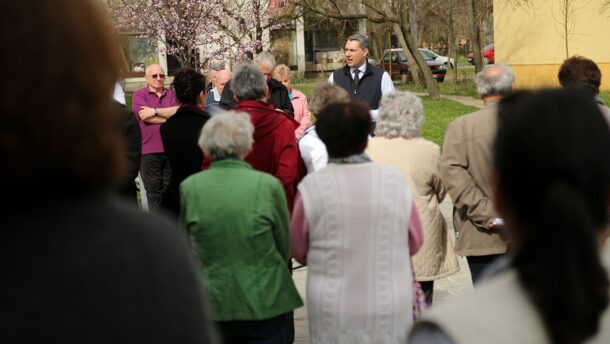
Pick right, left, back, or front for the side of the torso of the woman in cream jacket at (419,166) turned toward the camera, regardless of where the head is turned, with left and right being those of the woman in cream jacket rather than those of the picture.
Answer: back

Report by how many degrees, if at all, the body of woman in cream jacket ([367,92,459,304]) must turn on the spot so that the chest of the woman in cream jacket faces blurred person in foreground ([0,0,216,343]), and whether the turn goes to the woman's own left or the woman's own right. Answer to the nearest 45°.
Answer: approximately 180°

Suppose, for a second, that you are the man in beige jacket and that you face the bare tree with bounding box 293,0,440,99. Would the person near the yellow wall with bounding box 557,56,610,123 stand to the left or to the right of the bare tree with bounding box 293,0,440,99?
right

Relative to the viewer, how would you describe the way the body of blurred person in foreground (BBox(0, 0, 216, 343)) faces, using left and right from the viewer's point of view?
facing away from the viewer

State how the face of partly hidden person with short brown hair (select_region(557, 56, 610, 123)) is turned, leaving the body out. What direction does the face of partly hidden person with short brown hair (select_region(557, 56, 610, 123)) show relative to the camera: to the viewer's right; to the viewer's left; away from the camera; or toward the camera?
away from the camera

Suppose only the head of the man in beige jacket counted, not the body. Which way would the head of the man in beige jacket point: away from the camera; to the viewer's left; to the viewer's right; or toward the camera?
away from the camera

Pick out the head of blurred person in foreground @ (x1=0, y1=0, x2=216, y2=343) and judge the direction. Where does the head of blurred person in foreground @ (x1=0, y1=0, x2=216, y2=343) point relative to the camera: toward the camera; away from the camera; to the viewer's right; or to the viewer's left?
away from the camera

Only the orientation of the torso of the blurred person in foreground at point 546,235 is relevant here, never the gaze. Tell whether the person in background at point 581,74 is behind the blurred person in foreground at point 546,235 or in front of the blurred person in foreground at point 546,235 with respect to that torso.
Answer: in front

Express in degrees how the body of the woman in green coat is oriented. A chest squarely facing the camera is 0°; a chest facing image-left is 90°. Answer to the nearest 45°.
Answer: approximately 180°

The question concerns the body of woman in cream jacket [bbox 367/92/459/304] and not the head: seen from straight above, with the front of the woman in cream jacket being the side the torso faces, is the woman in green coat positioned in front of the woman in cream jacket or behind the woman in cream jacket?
behind

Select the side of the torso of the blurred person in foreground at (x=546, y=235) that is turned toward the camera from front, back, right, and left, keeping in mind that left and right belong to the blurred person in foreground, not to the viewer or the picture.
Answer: back

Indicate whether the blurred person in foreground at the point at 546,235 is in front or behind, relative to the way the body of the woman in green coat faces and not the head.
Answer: behind

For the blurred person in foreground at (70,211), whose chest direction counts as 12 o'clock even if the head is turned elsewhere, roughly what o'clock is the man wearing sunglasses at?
The man wearing sunglasses is roughly at 12 o'clock from the blurred person in foreground.

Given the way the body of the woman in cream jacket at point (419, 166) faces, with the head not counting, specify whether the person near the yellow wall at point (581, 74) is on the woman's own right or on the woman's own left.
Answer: on the woman's own right

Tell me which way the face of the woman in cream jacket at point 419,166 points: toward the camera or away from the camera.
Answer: away from the camera
